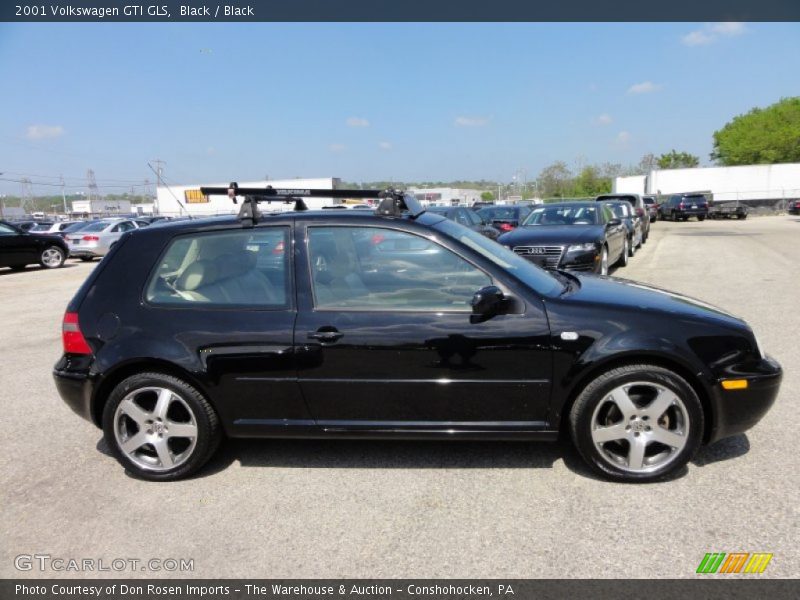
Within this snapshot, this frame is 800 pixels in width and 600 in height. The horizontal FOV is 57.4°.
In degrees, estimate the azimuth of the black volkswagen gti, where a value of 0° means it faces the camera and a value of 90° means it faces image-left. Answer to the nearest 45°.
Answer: approximately 270°

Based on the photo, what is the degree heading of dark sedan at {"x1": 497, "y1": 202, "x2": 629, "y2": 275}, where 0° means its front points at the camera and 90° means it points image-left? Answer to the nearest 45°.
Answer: approximately 45°

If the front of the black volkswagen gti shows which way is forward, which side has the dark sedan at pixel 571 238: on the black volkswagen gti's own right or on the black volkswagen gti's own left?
on the black volkswagen gti's own left

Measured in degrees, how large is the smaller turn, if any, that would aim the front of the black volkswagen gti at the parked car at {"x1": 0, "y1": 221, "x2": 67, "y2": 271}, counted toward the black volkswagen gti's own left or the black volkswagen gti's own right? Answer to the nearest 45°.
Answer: approximately 135° to the black volkswagen gti's own left

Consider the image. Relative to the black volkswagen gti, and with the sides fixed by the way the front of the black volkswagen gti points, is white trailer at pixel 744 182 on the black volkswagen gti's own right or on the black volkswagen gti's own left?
on the black volkswagen gti's own left

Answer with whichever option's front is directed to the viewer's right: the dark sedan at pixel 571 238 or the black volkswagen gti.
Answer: the black volkswagen gti
